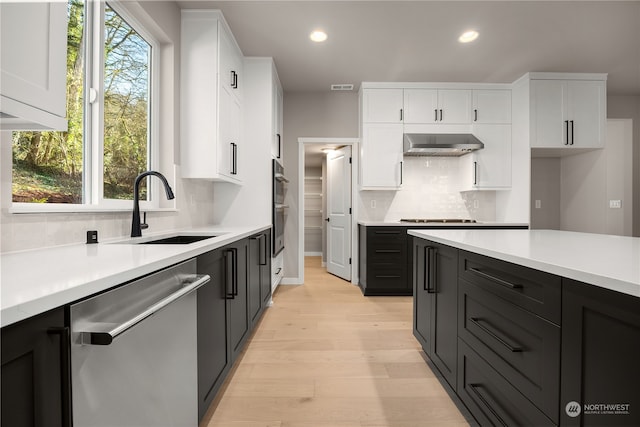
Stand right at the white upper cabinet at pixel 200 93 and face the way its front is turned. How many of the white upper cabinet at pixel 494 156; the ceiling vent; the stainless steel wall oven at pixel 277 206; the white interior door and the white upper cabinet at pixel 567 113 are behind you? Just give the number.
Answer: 0

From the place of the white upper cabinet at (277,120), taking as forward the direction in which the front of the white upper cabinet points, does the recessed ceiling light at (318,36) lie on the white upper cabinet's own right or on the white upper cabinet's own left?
on the white upper cabinet's own right

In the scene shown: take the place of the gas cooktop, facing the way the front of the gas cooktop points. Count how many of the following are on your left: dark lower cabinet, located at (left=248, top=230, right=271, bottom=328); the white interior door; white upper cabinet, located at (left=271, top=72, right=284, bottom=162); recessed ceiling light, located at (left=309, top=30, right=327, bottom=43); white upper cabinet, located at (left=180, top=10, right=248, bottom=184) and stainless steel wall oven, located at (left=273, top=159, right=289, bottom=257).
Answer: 0

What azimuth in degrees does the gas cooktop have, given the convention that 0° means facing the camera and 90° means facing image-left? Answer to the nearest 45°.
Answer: approximately 0°

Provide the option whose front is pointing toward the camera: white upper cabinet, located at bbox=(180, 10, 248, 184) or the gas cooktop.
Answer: the gas cooktop

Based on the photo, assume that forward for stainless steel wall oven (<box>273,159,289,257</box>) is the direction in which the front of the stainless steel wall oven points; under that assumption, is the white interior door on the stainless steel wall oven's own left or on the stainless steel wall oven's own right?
on the stainless steel wall oven's own left

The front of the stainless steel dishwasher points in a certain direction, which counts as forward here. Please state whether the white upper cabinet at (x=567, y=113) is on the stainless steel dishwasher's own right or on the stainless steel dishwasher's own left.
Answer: on the stainless steel dishwasher's own left

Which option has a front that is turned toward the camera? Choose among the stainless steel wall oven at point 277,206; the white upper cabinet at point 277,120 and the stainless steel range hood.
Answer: the stainless steel range hood

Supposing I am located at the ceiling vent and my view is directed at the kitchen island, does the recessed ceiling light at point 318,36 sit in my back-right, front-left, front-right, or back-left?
front-right

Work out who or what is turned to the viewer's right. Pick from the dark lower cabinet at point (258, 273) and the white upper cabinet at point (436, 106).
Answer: the dark lower cabinet

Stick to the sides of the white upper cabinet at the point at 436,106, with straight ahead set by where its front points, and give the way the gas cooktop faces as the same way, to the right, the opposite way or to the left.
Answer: the same way

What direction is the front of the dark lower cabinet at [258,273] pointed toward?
to the viewer's right

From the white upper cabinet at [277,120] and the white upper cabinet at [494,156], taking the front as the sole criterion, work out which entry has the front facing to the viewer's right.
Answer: the white upper cabinet at [277,120]

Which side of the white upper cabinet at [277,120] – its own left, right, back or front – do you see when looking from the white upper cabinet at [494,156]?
front

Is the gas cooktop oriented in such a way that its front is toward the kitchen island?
yes

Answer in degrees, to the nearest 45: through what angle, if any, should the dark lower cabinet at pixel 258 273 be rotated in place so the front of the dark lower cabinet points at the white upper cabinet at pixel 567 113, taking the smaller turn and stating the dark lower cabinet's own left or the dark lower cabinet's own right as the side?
0° — it already faces it

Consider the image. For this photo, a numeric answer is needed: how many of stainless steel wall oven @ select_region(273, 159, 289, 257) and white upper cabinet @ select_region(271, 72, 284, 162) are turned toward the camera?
0

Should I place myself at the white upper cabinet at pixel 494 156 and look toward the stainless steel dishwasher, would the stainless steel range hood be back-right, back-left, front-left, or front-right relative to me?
front-right

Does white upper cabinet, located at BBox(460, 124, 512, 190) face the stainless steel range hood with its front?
no

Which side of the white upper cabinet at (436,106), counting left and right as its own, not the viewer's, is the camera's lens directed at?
front

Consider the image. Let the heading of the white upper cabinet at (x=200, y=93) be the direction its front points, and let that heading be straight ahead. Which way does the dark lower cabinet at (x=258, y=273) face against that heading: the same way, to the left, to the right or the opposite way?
the same way

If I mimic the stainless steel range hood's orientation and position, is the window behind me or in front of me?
in front
